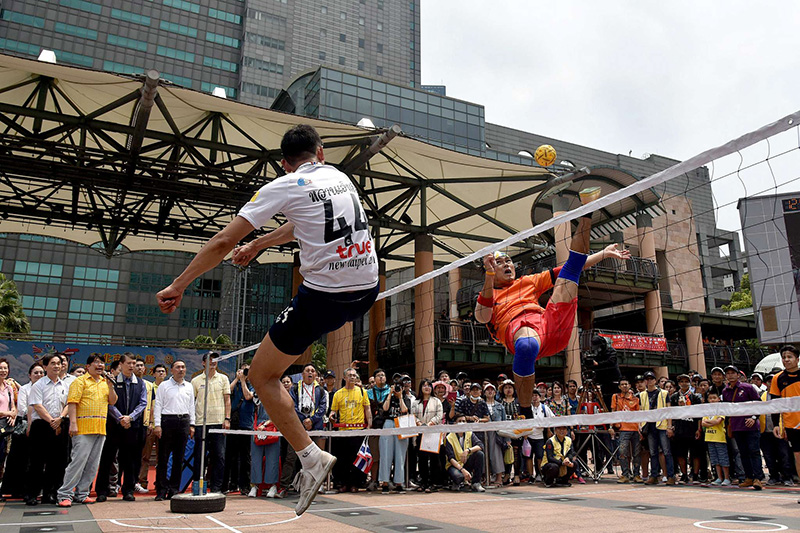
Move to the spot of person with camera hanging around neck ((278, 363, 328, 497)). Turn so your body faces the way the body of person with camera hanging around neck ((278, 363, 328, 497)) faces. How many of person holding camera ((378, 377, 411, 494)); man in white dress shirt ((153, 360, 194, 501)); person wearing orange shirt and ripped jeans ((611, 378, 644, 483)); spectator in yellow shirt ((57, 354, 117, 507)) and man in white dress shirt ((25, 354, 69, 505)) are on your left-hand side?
2

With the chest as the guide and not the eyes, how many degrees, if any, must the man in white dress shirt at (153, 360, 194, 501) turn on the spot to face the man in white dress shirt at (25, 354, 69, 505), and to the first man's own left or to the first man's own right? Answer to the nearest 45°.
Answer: approximately 135° to the first man's own right

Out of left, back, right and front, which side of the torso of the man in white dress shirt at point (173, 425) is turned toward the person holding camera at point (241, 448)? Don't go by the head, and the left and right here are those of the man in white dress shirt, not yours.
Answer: left

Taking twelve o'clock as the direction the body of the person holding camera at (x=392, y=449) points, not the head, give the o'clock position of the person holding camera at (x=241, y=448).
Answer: the person holding camera at (x=241, y=448) is roughly at 3 o'clock from the person holding camera at (x=392, y=449).

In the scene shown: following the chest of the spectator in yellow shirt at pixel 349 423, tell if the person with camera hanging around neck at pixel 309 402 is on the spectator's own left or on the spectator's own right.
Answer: on the spectator's own right

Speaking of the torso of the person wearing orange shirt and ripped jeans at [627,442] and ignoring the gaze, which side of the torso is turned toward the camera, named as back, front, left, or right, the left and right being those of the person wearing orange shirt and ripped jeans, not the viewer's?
front

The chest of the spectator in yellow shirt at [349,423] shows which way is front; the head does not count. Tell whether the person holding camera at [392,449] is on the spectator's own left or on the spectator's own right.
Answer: on the spectator's own left

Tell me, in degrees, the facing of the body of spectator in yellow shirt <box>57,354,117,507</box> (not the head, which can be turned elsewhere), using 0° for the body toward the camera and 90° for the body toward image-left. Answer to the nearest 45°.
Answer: approximately 315°

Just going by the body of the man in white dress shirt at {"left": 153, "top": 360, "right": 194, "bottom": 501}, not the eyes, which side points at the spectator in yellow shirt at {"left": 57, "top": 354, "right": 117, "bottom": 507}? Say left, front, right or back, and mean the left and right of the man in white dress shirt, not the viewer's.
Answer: right
